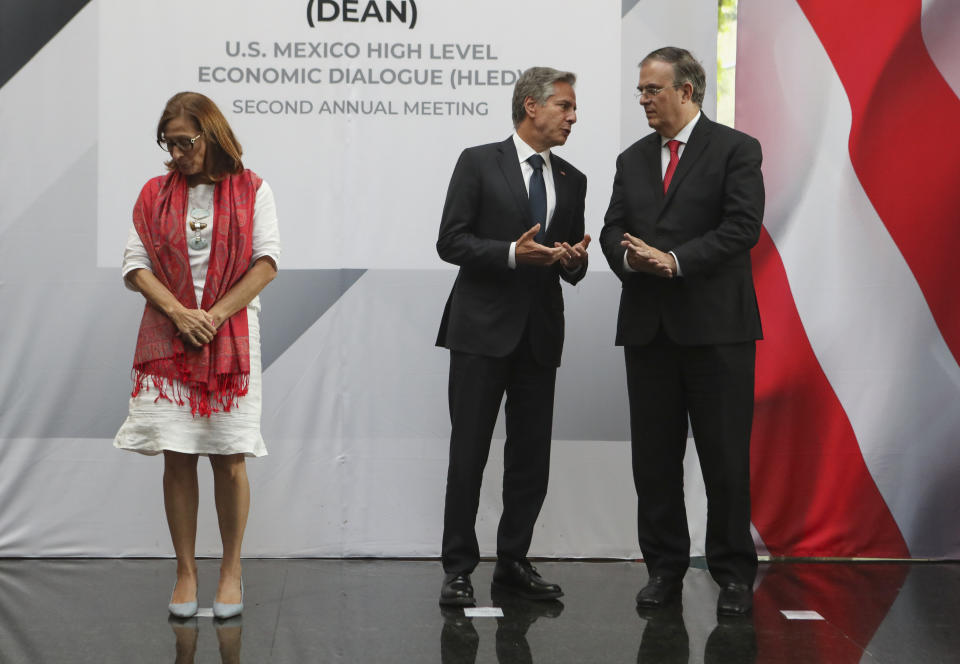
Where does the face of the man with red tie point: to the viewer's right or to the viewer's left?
to the viewer's left

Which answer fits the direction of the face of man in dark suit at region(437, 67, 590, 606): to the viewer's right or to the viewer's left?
to the viewer's right

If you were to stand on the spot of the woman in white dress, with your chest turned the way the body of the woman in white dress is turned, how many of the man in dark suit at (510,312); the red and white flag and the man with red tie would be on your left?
3

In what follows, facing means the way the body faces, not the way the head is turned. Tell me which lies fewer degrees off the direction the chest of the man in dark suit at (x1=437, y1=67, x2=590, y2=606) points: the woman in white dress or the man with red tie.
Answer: the man with red tie

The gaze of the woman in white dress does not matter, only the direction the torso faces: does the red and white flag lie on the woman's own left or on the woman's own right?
on the woman's own left

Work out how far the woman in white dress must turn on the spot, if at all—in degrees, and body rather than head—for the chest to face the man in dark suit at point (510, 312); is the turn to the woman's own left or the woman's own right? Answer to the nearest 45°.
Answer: approximately 90° to the woman's own left

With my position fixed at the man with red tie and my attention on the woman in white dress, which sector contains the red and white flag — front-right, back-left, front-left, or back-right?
back-right

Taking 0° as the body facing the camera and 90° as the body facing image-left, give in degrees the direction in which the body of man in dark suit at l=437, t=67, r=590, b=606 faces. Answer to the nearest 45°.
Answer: approximately 315°

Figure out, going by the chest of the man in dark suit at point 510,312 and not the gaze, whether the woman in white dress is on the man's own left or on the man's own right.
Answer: on the man's own right

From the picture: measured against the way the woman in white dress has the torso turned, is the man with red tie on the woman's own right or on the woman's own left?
on the woman's own left

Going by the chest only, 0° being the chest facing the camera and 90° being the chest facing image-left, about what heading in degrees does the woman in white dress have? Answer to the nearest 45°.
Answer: approximately 0°
